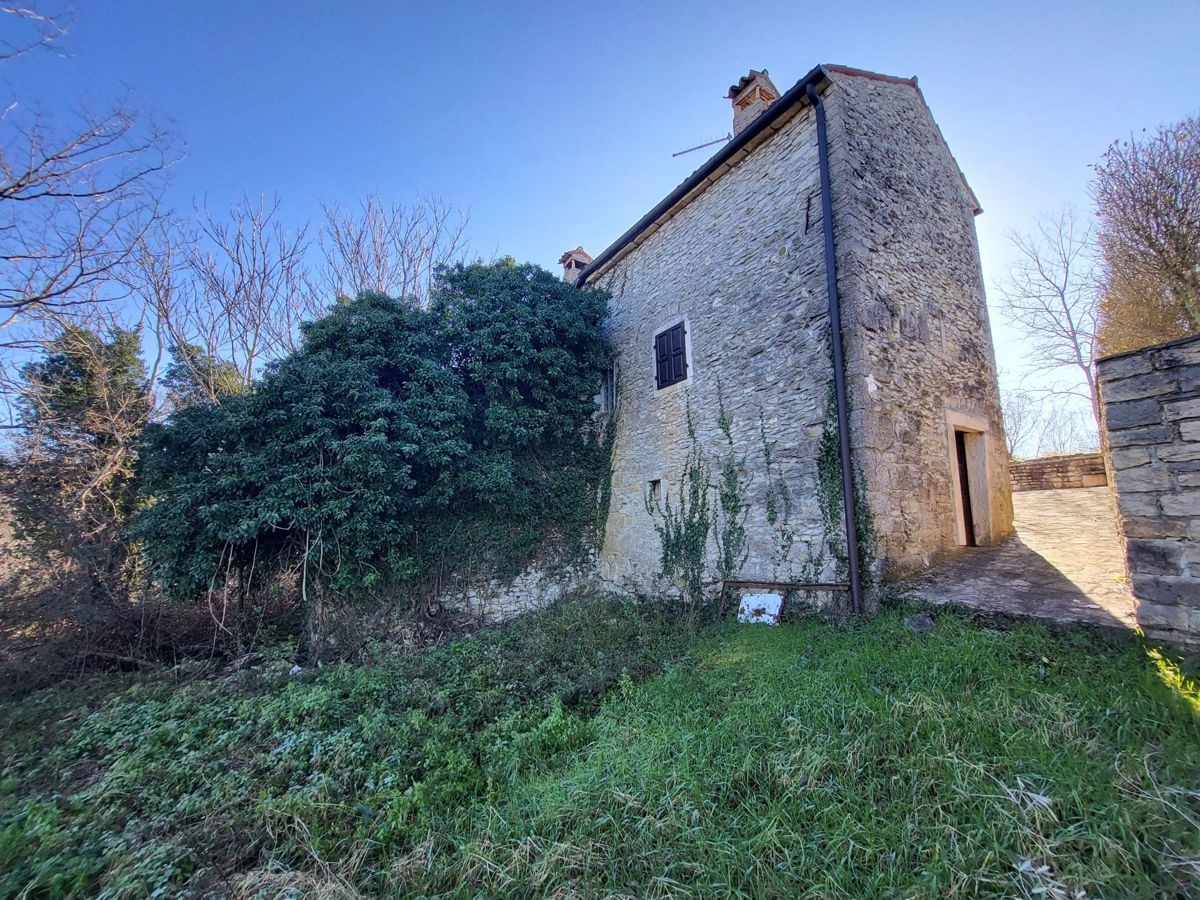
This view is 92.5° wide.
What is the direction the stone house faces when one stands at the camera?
facing the viewer and to the right of the viewer

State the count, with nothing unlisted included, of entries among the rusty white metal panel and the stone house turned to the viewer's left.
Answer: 0

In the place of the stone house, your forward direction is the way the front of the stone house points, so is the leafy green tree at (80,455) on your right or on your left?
on your right

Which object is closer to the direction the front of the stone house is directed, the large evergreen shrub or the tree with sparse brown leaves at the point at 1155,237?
the tree with sparse brown leaves

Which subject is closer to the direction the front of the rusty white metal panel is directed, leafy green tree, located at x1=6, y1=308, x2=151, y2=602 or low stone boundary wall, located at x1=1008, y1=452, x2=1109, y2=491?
the leafy green tree

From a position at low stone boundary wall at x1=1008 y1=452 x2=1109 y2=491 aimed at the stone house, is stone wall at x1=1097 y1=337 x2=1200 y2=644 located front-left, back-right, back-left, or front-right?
front-left

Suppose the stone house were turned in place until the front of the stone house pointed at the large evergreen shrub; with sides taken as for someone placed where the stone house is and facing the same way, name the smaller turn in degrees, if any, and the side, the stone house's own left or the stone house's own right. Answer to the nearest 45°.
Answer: approximately 135° to the stone house's own right

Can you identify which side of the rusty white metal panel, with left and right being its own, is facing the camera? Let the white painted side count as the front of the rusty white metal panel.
front

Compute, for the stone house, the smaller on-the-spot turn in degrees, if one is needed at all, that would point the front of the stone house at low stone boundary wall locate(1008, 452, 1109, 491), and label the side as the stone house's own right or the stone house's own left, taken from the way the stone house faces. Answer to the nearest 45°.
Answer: approximately 90° to the stone house's own left

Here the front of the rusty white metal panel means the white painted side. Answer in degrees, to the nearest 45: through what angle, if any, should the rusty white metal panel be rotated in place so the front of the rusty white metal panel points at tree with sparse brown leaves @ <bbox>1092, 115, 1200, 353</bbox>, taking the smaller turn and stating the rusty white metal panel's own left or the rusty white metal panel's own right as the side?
approximately 135° to the rusty white metal panel's own left

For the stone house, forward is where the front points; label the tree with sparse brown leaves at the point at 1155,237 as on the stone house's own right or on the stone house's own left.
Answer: on the stone house's own left

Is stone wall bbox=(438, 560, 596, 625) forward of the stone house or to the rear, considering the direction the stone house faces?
to the rear

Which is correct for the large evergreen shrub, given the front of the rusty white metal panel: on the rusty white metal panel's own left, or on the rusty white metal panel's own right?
on the rusty white metal panel's own right

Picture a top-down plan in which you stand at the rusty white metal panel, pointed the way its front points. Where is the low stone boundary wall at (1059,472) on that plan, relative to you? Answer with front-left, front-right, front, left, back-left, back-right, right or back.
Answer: back-left
